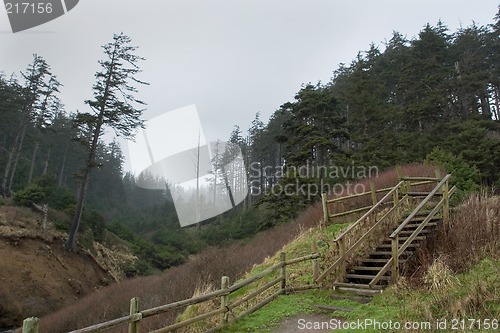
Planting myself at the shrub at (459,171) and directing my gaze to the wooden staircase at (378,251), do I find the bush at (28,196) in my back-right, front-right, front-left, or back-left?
front-right

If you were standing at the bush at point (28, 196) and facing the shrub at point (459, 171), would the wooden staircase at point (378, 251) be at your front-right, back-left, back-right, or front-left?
front-right

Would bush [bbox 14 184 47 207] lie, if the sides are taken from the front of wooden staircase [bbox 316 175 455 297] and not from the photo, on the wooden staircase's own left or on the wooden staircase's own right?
on the wooden staircase's own right

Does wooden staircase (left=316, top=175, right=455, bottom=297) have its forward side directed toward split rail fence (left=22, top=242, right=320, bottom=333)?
yes

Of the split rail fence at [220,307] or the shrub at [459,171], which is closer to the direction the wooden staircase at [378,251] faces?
the split rail fence

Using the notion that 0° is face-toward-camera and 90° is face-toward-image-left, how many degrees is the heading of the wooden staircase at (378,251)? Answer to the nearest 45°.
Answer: approximately 45°

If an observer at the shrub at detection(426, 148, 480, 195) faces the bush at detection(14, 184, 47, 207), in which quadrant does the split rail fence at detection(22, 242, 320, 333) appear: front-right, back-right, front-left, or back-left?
front-left

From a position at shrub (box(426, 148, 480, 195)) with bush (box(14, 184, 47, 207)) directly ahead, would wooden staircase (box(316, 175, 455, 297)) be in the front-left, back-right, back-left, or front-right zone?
front-left

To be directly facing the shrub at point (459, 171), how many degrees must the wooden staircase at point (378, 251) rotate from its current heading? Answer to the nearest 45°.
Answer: approximately 180°
